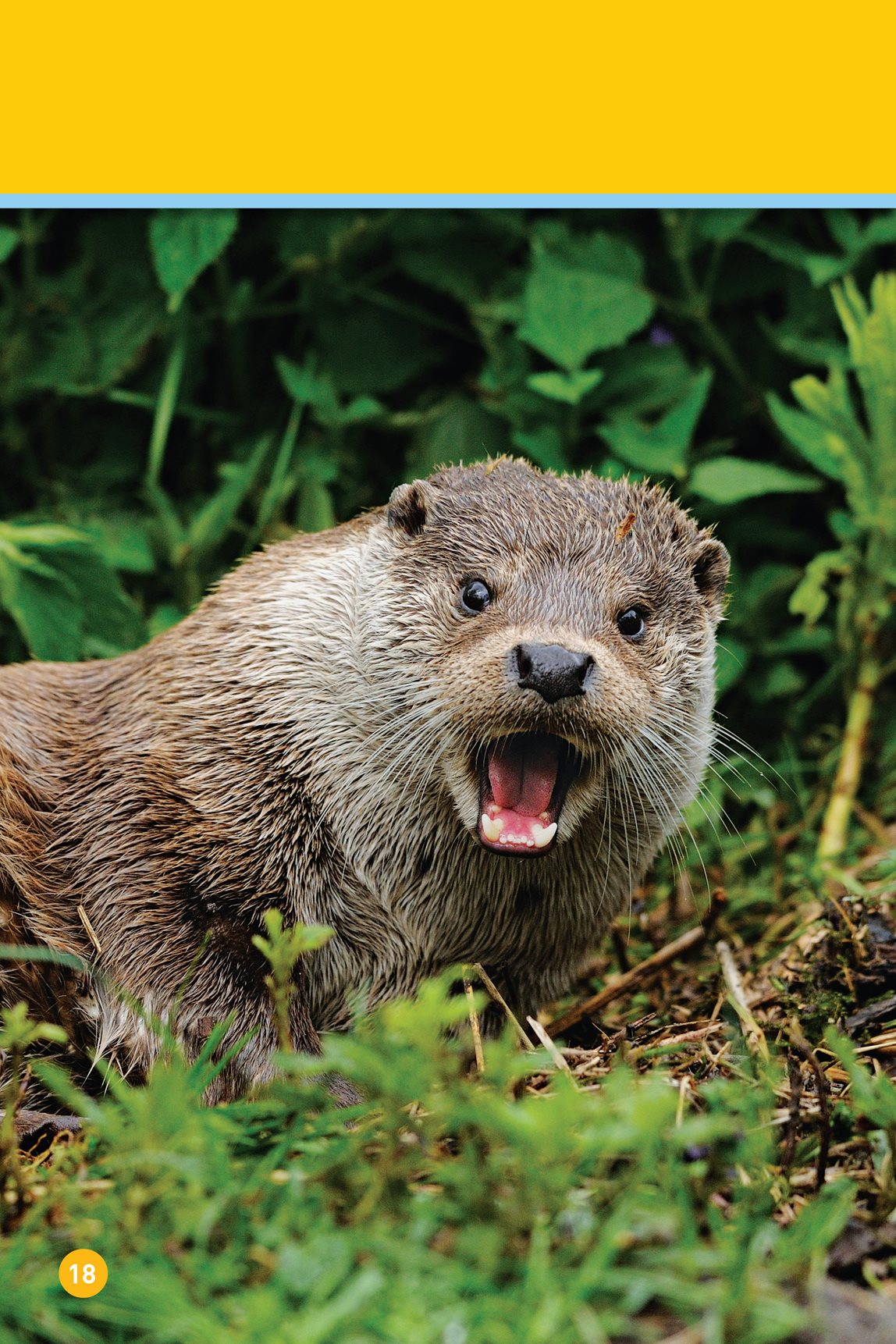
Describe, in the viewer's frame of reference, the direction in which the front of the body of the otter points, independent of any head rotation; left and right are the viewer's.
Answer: facing the viewer and to the right of the viewer

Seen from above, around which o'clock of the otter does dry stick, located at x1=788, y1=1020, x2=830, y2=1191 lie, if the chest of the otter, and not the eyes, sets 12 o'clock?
The dry stick is roughly at 12 o'clock from the otter.

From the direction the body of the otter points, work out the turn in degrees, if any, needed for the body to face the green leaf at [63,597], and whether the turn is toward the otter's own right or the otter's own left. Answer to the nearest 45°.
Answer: approximately 180°

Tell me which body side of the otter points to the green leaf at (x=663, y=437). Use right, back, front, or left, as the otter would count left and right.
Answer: left

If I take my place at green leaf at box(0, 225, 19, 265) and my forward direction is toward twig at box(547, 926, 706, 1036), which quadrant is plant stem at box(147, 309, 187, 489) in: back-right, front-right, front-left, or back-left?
front-left

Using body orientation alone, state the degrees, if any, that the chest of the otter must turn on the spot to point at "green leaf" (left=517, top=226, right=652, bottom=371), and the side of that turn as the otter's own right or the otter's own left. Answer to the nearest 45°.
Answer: approximately 135° to the otter's own left

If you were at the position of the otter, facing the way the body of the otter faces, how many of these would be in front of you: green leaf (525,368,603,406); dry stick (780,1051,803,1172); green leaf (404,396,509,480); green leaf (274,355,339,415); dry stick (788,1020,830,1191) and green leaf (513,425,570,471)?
2

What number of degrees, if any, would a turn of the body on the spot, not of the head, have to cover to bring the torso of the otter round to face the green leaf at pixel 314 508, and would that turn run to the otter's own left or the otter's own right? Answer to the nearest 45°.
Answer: approximately 135° to the otter's own left

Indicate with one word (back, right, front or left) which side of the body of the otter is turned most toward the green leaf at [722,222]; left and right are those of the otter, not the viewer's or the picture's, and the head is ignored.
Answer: left

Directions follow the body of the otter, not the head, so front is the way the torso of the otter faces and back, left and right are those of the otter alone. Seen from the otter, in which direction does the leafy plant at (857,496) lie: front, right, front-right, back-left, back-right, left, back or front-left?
left

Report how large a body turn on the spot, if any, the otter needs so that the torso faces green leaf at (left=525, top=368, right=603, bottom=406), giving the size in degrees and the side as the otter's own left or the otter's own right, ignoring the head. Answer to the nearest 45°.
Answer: approximately 135° to the otter's own left

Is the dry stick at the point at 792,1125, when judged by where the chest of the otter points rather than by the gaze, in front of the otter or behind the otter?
in front

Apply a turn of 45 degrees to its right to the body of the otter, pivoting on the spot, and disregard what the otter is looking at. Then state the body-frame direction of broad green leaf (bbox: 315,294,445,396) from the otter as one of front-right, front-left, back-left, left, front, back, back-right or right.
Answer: back
